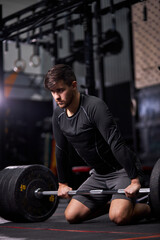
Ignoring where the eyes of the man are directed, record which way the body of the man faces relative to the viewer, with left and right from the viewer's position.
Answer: facing the viewer and to the left of the viewer

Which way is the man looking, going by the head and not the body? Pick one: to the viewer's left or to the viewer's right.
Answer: to the viewer's left
